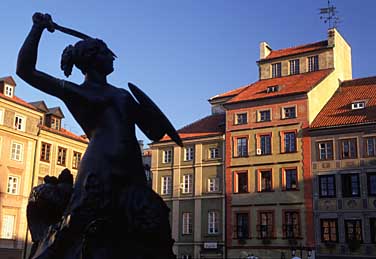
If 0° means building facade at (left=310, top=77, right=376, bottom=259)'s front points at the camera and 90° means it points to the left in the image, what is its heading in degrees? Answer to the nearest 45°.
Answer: approximately 0°

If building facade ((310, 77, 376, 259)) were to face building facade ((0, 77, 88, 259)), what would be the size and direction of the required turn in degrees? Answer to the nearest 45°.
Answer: approximately 90° to its right

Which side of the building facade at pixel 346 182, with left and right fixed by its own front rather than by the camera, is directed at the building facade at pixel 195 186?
right

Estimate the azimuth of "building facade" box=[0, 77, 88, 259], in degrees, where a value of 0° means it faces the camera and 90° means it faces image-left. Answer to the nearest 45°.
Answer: approximately 315°

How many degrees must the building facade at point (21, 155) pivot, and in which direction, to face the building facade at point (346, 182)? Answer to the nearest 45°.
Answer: approximately 45° to its left
